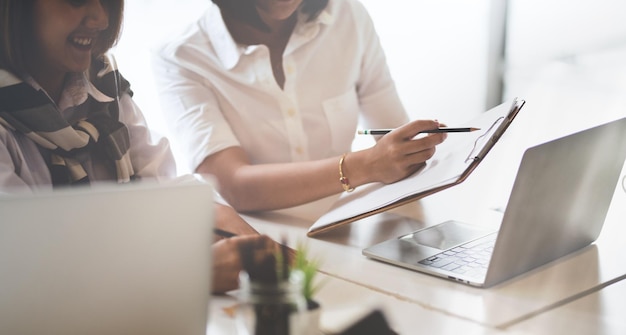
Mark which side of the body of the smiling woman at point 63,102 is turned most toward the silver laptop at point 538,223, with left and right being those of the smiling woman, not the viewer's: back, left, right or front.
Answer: front

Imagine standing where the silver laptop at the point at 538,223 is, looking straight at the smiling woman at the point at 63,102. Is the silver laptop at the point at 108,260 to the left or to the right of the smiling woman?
left

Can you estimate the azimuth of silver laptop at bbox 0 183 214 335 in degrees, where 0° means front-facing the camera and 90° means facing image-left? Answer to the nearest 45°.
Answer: approximately 180°

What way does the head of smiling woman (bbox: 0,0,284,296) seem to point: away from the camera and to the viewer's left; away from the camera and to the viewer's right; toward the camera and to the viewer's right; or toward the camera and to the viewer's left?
toward the camera and to the viewer's right

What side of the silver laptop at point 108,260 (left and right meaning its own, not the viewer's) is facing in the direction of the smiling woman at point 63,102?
front

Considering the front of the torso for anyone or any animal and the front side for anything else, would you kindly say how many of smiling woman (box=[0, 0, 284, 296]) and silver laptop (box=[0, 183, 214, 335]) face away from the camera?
1

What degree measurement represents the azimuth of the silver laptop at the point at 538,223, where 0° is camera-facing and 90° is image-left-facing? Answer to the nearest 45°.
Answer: approximately 135°

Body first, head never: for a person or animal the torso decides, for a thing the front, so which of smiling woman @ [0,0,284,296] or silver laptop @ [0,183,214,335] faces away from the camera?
the silver laptop
